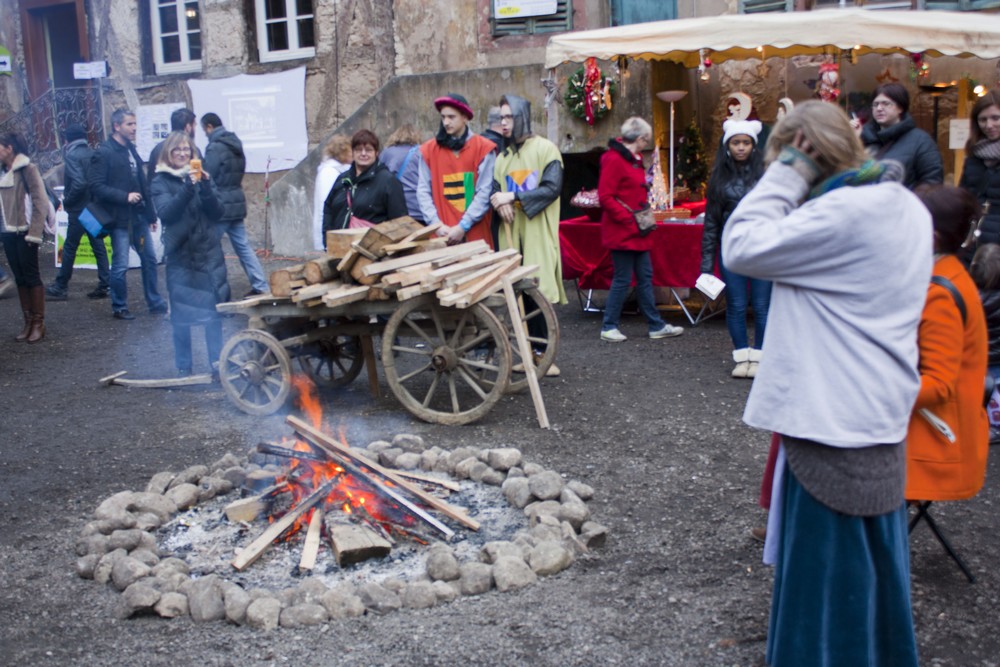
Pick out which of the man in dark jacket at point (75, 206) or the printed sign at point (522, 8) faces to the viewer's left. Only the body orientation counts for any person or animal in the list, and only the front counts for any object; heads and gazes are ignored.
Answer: the man in dark jacket

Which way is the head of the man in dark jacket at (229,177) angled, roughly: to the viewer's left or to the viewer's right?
to the viewer's left

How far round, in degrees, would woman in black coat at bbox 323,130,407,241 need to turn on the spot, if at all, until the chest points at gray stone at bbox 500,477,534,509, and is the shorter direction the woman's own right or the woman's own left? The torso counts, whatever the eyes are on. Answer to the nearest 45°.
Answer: approximately 45° to the woman's own left

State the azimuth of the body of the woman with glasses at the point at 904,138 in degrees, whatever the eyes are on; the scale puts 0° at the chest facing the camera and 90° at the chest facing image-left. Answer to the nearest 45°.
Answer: approximately 45°

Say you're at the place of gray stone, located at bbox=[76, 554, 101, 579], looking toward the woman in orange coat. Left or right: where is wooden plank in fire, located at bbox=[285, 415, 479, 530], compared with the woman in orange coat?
left

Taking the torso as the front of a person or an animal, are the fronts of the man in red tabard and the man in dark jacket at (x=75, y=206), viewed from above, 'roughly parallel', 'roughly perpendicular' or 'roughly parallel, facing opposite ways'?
roughly perpendicular

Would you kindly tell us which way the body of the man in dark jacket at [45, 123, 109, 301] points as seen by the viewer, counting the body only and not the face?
to the viewer's left
